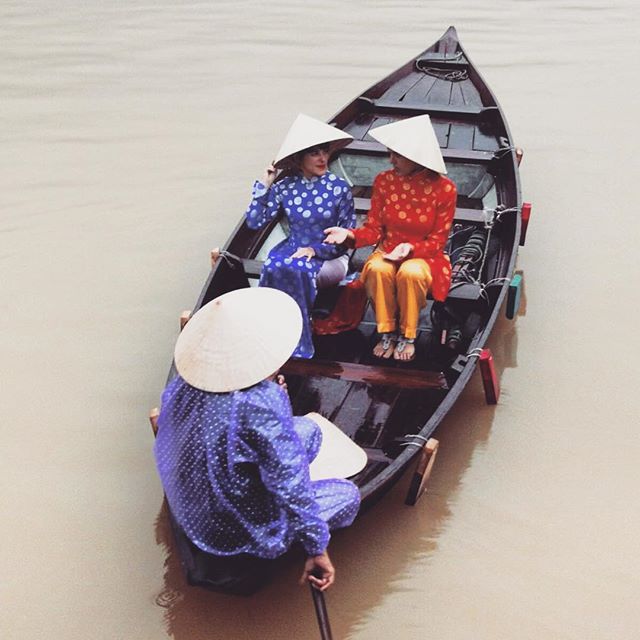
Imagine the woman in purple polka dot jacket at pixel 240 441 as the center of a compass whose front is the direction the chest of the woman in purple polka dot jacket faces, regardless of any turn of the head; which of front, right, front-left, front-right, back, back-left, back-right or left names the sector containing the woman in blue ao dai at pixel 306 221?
front-left

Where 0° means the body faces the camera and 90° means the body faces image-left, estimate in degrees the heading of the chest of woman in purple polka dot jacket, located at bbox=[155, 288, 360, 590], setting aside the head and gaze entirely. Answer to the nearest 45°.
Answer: approximately 225°

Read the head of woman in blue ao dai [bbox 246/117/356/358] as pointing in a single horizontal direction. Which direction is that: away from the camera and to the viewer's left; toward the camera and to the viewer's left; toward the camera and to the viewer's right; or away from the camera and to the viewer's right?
toward the camera and to the viewer's right

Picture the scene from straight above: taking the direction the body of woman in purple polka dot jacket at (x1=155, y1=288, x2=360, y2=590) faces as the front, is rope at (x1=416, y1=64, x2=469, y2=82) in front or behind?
in front
